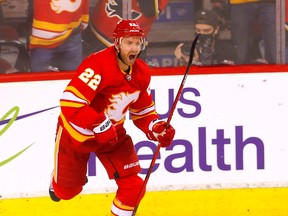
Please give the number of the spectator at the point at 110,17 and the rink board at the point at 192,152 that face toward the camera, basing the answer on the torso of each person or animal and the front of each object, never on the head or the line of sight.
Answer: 2

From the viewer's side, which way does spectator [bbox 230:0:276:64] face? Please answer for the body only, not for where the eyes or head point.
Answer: toward the camera

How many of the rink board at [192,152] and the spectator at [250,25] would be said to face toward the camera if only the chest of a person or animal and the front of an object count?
2

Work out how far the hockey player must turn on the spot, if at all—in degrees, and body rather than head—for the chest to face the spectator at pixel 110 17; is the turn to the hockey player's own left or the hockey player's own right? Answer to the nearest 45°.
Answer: approximately 135° to the hockey player's own left

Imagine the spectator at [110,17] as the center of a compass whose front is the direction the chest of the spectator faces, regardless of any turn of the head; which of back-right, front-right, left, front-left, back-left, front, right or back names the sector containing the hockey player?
front

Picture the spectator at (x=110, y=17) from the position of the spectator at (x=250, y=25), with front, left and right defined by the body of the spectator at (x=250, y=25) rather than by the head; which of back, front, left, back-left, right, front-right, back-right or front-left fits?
right

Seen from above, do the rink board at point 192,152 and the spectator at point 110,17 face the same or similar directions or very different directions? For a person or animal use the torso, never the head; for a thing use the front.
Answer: same or similar directions

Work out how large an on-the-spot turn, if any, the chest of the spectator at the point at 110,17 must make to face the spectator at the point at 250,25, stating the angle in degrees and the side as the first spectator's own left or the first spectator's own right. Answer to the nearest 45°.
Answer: approximately 90° to the first spectator's own left

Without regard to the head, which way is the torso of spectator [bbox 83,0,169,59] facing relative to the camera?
toward the camera

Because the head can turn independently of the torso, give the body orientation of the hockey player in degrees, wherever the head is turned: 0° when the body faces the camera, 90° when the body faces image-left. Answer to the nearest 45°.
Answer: approximately 315°

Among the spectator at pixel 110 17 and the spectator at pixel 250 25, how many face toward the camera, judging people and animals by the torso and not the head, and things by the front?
2

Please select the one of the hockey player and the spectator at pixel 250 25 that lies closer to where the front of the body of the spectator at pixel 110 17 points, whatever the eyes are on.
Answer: the hockey player

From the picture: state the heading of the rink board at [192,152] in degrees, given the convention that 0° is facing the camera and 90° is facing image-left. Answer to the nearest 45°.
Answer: approximately 0°
